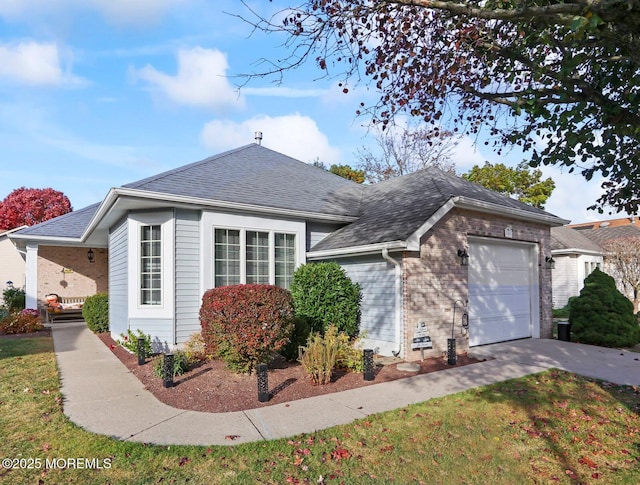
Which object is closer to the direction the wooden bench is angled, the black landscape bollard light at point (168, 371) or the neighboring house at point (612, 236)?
the black landscape bollard light

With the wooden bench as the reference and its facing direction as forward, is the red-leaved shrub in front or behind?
in front

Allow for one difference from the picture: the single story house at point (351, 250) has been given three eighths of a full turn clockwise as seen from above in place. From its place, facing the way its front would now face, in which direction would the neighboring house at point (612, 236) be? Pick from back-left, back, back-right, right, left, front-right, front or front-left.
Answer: back-right

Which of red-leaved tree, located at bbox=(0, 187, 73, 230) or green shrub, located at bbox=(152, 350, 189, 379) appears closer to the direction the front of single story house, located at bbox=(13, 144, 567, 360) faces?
the green shrub

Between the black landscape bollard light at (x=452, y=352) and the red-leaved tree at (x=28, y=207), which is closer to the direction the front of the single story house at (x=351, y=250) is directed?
the black landscape bollard light

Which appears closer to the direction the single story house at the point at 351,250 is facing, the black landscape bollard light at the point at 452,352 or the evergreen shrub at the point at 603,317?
the black landscape bollard light
